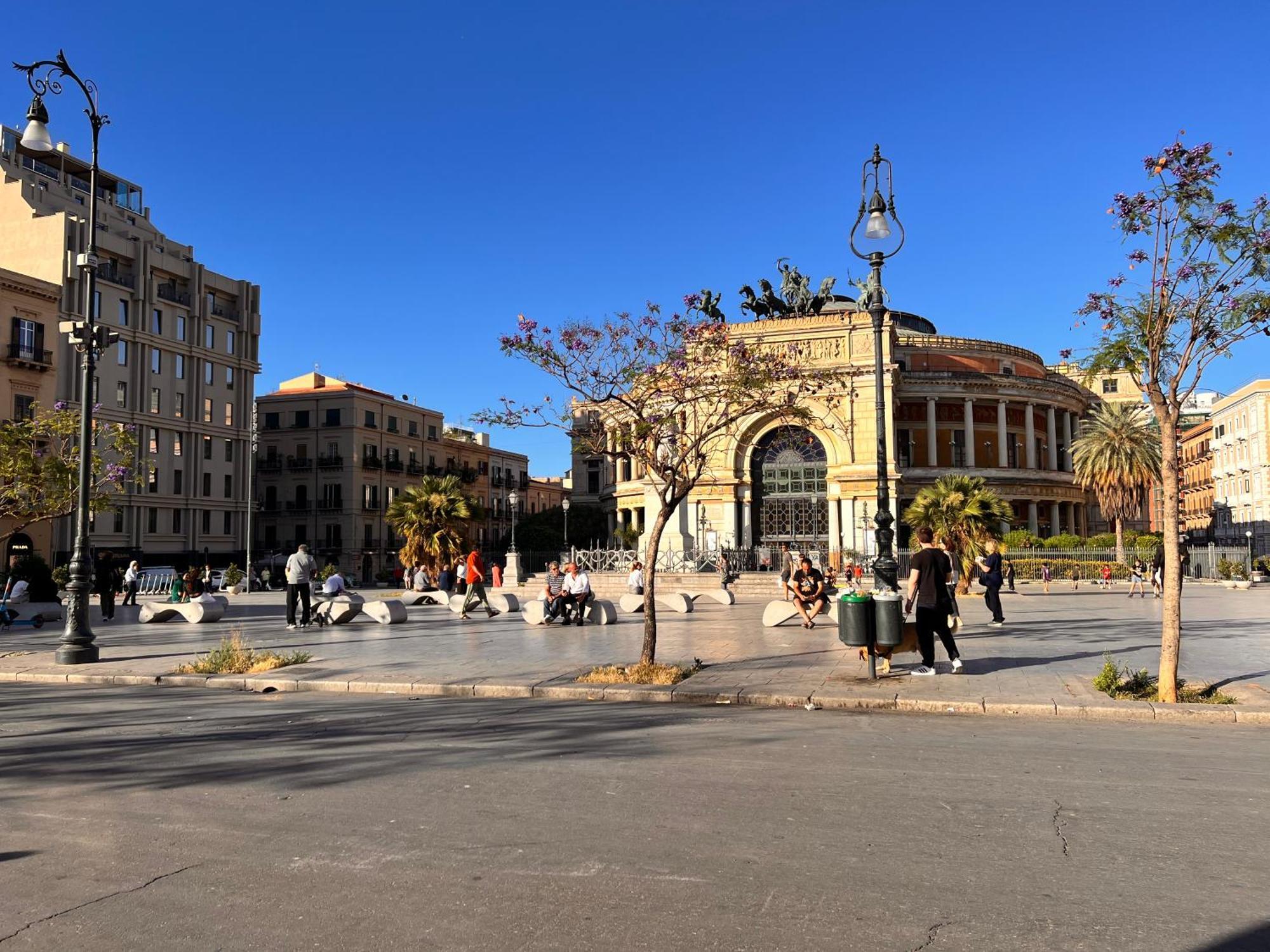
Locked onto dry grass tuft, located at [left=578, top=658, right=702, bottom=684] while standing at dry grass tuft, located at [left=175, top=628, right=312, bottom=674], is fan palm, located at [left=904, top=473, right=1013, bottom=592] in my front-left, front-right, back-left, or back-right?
front-left

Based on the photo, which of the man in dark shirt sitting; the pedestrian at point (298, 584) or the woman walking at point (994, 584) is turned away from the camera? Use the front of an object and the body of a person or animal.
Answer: the pedestrian

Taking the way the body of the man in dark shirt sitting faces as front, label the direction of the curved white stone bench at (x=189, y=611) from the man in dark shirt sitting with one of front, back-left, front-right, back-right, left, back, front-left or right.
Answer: right

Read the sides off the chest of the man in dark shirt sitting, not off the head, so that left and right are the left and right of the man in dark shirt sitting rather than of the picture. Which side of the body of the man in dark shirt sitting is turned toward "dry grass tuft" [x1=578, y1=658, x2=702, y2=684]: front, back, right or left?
front

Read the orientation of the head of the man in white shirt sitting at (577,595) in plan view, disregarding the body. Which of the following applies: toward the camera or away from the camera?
toward the camera

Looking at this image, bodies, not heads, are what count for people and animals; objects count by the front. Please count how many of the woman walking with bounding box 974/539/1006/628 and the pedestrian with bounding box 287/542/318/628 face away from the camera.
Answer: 1

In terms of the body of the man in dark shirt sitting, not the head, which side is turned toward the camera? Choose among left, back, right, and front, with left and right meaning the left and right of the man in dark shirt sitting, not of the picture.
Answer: front

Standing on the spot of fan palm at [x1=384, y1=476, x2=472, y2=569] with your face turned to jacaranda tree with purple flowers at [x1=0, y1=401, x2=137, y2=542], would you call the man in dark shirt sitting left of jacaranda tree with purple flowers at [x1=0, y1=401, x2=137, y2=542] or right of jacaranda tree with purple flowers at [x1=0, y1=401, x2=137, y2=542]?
left

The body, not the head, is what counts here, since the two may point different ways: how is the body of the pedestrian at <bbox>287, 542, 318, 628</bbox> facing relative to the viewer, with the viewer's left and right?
facing away from the viewer
